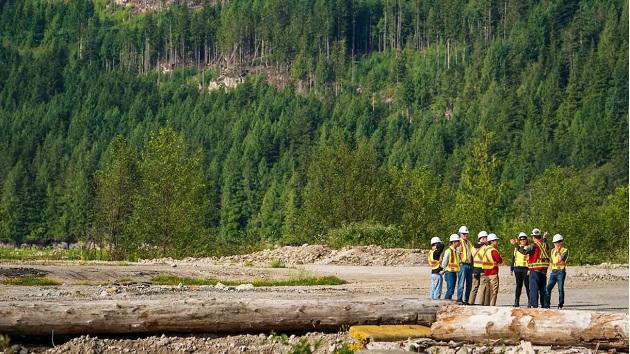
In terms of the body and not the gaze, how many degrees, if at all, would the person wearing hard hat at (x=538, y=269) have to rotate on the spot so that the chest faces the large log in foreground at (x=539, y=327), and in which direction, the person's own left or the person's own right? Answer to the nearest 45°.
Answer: approximately 135° to the person's own left

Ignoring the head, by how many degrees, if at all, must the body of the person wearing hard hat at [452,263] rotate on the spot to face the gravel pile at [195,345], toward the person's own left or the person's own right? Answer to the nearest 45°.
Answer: approximately 90° to the person's own right

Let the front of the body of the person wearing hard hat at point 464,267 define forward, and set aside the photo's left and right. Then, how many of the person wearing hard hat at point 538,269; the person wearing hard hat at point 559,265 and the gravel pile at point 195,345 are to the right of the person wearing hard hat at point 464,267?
1

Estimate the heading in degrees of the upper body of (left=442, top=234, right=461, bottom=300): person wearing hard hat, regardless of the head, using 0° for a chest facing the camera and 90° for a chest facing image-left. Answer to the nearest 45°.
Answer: approximately 315°

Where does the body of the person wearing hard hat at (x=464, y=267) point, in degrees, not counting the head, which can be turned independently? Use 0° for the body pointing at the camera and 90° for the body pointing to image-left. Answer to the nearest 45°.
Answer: approximately 315°

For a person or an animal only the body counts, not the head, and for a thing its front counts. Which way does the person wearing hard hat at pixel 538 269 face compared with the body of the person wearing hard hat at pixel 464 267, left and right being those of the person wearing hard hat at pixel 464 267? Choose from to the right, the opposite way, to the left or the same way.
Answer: the opposite way

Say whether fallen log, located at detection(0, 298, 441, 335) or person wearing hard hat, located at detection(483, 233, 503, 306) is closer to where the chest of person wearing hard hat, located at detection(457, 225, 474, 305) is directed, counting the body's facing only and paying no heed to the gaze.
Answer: the person wearing hard hat

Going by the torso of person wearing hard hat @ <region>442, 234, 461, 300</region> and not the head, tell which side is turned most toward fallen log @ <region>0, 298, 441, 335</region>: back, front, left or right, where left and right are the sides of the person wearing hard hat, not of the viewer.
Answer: right

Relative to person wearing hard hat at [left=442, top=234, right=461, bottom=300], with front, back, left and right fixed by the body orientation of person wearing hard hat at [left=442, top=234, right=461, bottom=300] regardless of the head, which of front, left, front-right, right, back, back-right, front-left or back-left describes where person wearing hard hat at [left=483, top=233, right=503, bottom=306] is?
front-left

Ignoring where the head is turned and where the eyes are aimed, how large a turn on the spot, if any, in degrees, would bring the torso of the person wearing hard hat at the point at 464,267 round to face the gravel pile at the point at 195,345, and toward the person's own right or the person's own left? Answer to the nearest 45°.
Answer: approximately 90° to the person's own right
